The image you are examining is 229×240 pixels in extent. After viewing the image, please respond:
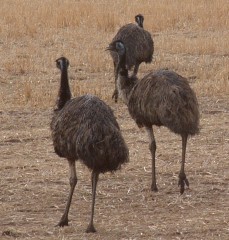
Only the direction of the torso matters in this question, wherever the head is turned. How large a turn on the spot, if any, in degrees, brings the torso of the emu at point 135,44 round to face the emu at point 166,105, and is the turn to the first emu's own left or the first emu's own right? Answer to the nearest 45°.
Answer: approximately 135° to the first emu's own right

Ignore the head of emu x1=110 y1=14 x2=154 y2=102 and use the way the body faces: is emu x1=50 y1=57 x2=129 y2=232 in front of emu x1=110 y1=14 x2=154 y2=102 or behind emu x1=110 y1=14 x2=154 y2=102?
behind

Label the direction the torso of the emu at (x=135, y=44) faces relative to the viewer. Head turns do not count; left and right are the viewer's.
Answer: facing away from the viewer and to the right of the viewer
